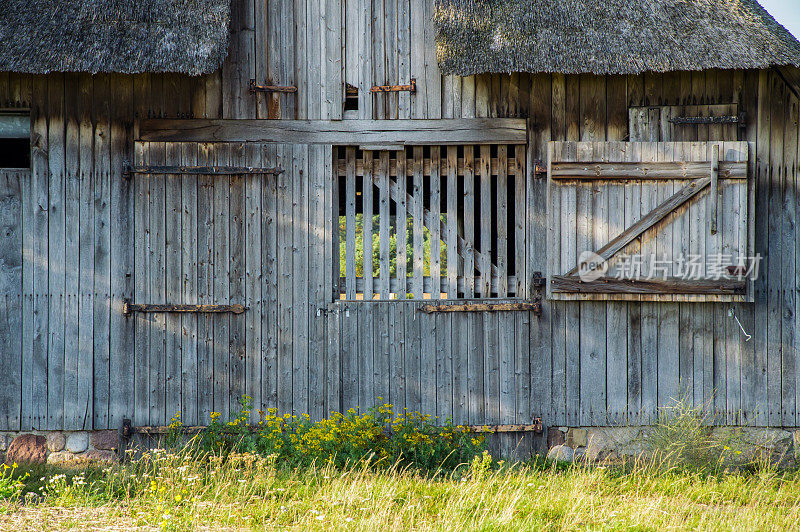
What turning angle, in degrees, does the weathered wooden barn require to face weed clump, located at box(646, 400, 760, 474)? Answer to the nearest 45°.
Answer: approximately 90° to its left

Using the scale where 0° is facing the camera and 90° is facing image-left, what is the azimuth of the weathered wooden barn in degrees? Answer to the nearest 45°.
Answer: approximately 0°
